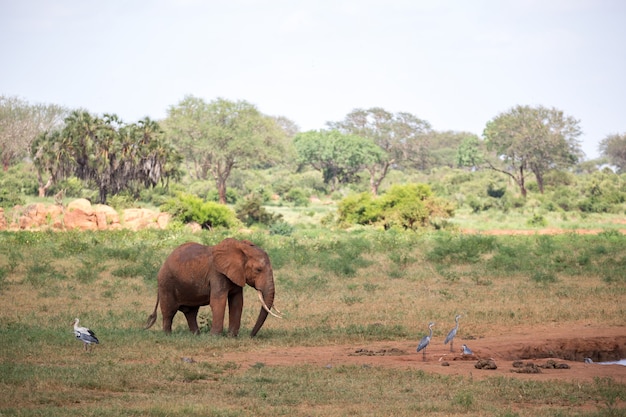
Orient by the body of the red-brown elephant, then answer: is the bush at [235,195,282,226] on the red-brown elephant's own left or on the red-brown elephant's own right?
on the red-brown elephant's own left

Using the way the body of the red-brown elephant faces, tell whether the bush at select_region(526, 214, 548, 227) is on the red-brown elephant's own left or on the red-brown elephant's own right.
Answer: on the red-brown elephant's own left

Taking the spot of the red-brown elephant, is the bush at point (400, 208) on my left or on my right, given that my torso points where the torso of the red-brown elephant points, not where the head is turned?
on my left

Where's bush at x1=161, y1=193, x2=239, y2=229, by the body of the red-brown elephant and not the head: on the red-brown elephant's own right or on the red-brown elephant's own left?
on the red-brown elephant's own left

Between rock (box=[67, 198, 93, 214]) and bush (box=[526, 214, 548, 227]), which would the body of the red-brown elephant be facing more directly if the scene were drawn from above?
the bush

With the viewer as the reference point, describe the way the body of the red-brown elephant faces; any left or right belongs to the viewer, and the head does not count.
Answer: facing to the right of the viewer

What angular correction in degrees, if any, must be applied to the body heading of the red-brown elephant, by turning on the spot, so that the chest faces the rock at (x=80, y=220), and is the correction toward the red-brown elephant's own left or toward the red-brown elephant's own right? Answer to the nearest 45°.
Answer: approximately 90° to the red-brown elephant's own left

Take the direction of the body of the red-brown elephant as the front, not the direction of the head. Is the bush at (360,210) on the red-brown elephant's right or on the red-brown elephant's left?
on the red-brown elephant's left
